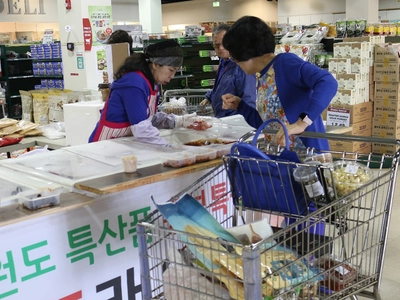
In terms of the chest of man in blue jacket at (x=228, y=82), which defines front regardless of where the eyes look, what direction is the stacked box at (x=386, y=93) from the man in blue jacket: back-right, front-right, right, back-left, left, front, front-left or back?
back

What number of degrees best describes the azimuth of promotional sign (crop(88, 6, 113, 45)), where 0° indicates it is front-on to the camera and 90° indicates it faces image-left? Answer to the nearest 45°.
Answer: approximately 0°

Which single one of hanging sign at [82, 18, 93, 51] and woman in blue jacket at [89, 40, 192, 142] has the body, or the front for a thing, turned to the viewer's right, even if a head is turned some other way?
the woman in blue jacket

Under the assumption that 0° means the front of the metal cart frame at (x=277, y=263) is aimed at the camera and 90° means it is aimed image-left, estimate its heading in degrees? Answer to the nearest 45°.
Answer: approximately 45°

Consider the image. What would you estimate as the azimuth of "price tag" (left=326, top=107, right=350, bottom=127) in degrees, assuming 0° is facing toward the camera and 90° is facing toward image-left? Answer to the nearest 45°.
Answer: approximately 0°

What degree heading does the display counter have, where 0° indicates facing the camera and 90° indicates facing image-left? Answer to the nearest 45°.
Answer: approximately 315°

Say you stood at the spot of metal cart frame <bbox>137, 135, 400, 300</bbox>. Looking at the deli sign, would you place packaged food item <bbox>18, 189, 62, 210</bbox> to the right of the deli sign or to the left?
left

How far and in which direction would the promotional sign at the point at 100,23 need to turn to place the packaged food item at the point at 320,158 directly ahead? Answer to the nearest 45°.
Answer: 0° — it already faces it

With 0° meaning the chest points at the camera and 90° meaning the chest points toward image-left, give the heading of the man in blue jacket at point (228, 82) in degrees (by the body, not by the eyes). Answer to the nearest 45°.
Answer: approximately 45°

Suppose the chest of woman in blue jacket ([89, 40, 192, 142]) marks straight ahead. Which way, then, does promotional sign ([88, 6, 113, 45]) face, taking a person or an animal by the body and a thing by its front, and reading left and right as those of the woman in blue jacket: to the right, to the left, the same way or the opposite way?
to the right

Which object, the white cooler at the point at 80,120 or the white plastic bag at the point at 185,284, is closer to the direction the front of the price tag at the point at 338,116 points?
the white plastic bag

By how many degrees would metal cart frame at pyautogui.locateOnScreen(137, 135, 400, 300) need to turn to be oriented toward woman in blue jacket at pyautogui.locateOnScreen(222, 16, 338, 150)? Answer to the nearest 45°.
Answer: approximately 135° to its right

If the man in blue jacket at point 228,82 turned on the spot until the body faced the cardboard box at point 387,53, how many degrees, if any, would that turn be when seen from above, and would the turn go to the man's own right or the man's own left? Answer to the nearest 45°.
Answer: approximately 180°

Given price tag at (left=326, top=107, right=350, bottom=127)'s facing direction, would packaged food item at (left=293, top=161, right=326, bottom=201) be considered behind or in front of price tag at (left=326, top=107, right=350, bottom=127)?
in front

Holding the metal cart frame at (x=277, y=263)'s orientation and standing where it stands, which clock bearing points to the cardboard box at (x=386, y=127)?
The cardboard box is roughly at 5 o'clock from the metal cart frame.

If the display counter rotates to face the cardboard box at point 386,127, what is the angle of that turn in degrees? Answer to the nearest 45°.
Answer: approximately 90° to its left
